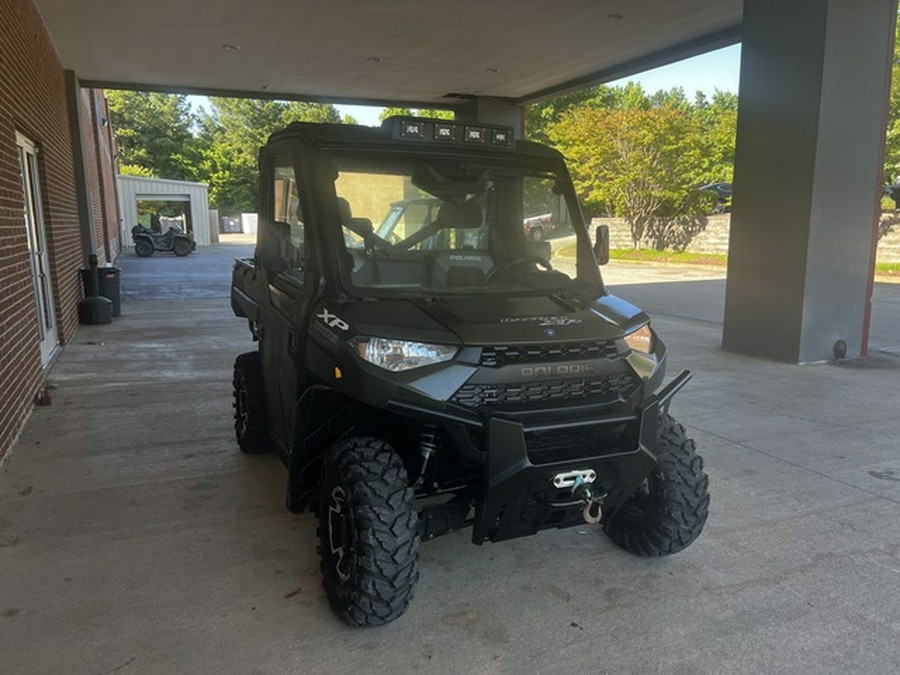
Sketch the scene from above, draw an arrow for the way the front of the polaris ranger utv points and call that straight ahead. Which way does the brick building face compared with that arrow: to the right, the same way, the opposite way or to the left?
to the left

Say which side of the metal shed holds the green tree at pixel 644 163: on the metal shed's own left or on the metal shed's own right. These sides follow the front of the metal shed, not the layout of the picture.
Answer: on the metal shed's own left

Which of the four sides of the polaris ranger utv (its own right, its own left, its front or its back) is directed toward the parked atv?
back

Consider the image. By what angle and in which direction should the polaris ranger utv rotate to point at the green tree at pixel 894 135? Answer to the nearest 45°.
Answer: approximately 90° to its left

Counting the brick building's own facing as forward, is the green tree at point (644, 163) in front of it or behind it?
in front

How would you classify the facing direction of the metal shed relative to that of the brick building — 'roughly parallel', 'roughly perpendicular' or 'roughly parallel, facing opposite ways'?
roughly perpendicular

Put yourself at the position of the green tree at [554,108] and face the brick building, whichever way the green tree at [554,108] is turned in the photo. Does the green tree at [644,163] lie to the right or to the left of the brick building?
left

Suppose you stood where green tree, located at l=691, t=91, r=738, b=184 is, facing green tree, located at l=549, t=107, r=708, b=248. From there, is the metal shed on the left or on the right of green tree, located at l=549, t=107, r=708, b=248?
right

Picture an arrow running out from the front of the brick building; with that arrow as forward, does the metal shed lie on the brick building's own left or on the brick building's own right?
on the brick building's own left

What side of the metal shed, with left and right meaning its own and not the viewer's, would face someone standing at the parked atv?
front

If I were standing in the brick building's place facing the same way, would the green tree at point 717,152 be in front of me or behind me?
in front

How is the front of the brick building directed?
to the viewer's right
